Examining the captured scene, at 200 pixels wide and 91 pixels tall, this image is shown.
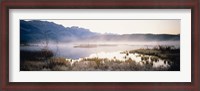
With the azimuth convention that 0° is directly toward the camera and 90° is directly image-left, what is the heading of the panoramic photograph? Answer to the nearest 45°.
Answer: approximately 0°
